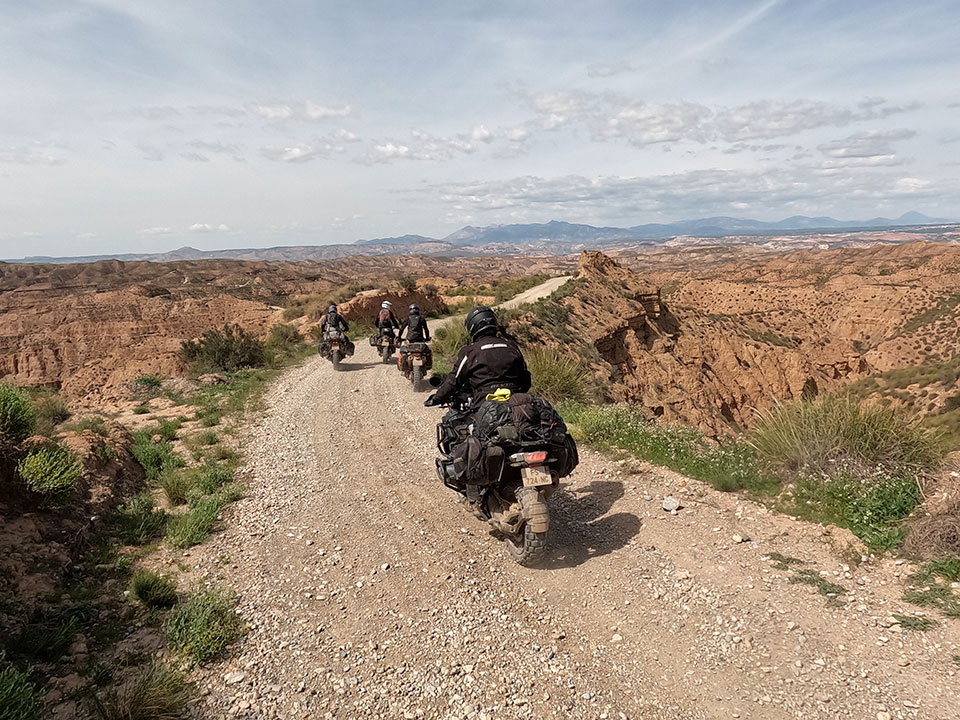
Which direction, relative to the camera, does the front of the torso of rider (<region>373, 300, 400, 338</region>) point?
away from the camera

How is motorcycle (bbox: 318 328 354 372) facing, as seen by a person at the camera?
facing away from the viewer

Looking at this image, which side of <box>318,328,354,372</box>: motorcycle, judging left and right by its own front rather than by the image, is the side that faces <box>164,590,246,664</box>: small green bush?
back

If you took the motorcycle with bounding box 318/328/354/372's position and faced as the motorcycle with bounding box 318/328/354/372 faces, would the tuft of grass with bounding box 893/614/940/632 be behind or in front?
behind

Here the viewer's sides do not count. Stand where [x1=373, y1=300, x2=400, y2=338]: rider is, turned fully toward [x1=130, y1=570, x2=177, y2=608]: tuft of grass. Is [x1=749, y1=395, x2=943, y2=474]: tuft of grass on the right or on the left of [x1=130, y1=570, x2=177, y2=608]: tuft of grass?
left

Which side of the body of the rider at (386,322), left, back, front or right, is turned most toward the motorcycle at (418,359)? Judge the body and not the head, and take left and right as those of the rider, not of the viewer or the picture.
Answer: back

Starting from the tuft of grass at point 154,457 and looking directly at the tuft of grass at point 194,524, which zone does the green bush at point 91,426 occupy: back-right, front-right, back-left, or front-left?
back-right

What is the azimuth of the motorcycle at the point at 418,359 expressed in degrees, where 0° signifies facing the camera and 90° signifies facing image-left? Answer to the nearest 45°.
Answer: approximately 180°

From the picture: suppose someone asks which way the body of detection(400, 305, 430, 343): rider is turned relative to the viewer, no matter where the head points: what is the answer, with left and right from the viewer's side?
facing away from the viewer

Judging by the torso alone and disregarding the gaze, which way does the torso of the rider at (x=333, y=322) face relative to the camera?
away from the camera

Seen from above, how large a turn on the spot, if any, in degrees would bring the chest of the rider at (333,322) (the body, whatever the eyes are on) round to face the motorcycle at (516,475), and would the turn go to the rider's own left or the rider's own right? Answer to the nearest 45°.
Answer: approximately 180°

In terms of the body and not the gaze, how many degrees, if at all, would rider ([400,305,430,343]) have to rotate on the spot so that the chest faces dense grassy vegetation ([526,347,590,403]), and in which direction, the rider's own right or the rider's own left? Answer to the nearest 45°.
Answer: approximately 135° to the rider's own right
